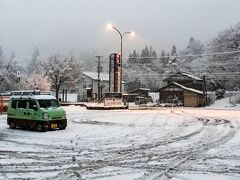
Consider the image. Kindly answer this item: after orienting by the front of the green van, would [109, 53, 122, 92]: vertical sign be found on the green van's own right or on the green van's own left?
on the green van's own left

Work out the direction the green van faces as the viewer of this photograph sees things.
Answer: facing the viewer and to the right of the viewer
